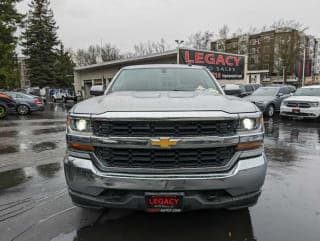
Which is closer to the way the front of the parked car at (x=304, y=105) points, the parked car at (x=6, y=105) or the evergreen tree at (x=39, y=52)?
the parked car

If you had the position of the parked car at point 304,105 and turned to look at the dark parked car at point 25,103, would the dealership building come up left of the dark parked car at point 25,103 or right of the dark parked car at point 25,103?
right

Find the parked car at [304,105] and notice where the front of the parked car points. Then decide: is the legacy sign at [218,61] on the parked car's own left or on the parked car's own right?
on the parked car's own right
